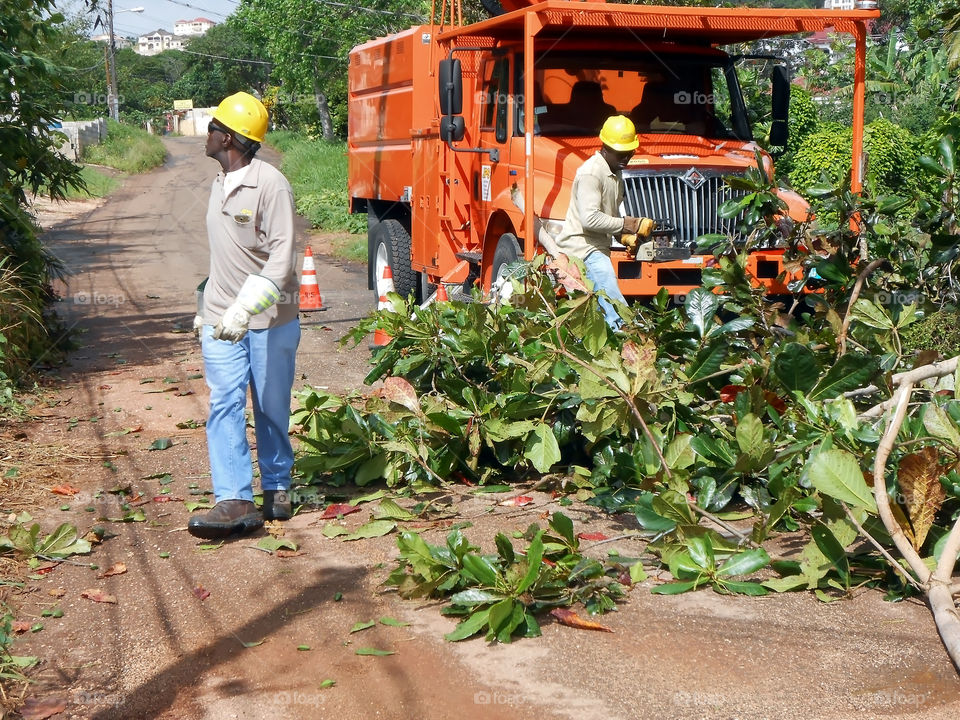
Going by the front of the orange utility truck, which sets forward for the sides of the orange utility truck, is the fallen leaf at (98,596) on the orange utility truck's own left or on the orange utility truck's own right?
on the orange utility truck's own right

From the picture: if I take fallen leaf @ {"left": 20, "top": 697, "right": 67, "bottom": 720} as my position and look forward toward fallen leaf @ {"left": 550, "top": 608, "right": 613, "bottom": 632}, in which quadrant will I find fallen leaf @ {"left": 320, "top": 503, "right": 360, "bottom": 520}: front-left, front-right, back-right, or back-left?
front-left

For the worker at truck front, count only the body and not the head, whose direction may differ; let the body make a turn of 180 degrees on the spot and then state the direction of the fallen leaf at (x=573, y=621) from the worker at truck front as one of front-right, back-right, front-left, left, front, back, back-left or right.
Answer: left

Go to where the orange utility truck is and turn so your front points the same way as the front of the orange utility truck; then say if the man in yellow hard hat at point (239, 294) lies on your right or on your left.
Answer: on your right

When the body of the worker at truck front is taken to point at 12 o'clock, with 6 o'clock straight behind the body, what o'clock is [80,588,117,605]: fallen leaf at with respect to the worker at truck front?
The fallen leaf is roughly at 4 o'clock from the worker at truck front.

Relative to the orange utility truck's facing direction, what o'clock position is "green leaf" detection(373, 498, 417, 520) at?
The green leaf is roughly at 2 o'clock from the orange utility truck.

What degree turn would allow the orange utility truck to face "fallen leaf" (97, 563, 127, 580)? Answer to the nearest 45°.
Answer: approximately 90° to its right

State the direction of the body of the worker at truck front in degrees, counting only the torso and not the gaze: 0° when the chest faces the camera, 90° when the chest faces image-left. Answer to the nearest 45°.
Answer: approximately 270°

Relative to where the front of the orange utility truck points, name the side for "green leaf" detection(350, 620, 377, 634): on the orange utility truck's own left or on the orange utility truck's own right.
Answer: on the orange utility truck's own right

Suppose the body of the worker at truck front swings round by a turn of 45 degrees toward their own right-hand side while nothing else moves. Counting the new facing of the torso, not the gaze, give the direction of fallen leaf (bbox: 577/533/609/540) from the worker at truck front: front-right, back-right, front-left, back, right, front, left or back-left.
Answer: front-right

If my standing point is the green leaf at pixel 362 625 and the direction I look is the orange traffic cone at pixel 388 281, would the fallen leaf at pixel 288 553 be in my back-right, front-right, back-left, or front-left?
front-left

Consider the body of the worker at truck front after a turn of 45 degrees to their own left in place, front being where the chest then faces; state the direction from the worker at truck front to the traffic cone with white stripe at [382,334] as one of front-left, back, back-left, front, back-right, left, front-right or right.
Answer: left

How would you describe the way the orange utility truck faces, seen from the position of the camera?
facing the viewer and to the right of the viewer
